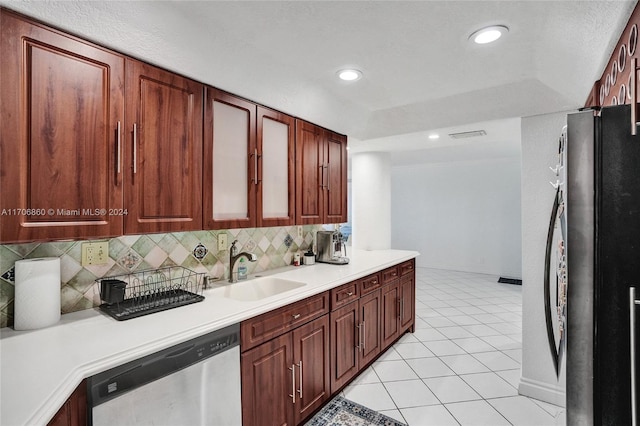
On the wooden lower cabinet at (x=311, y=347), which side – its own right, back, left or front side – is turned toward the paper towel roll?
right

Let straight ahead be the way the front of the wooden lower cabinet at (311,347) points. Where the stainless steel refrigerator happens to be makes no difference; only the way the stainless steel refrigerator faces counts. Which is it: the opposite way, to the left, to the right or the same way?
the opposite way

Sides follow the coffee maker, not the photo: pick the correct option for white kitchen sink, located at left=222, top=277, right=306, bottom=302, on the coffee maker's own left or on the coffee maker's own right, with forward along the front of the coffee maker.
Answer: on the coffee maker's own right

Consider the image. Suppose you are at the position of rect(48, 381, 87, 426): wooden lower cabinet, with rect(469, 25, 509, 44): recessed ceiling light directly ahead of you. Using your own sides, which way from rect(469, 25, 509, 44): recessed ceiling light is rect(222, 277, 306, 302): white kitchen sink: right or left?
left

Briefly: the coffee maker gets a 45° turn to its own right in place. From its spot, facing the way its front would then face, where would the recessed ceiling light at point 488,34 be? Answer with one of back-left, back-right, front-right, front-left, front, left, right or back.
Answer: front-left

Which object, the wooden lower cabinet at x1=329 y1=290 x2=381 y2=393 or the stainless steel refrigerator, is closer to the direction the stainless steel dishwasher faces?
the stainless steel refrigerator

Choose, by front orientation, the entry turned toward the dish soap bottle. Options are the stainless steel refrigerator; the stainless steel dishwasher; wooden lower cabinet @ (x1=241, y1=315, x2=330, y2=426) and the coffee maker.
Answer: the stainless steel refrigerator

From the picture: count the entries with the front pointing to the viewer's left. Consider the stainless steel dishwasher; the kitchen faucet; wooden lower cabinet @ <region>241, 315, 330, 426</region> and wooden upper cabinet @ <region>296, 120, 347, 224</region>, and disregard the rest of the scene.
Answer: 0

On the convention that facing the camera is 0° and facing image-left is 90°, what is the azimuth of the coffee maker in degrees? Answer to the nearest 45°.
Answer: approximately 315°

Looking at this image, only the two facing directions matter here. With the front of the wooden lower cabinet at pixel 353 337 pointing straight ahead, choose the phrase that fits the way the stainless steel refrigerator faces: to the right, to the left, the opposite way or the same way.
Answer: the opposite way

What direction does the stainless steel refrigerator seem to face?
to the viewer's left

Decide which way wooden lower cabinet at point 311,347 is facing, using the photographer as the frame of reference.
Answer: facing the viewer and to the right of the viewer

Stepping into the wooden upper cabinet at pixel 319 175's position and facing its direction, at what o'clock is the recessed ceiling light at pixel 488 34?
The recessed ceiling light is roughly at 12 o'clock from the wooden upper cabinet.

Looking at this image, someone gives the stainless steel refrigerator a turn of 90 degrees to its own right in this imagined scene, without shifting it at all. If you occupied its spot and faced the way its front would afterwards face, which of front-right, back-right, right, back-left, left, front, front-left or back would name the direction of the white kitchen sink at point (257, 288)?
left

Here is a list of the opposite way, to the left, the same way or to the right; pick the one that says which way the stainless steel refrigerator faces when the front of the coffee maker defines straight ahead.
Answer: the opposite way

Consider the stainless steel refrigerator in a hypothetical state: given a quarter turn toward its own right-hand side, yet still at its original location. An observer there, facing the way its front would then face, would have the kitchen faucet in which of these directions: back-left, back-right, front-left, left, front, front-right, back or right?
left
